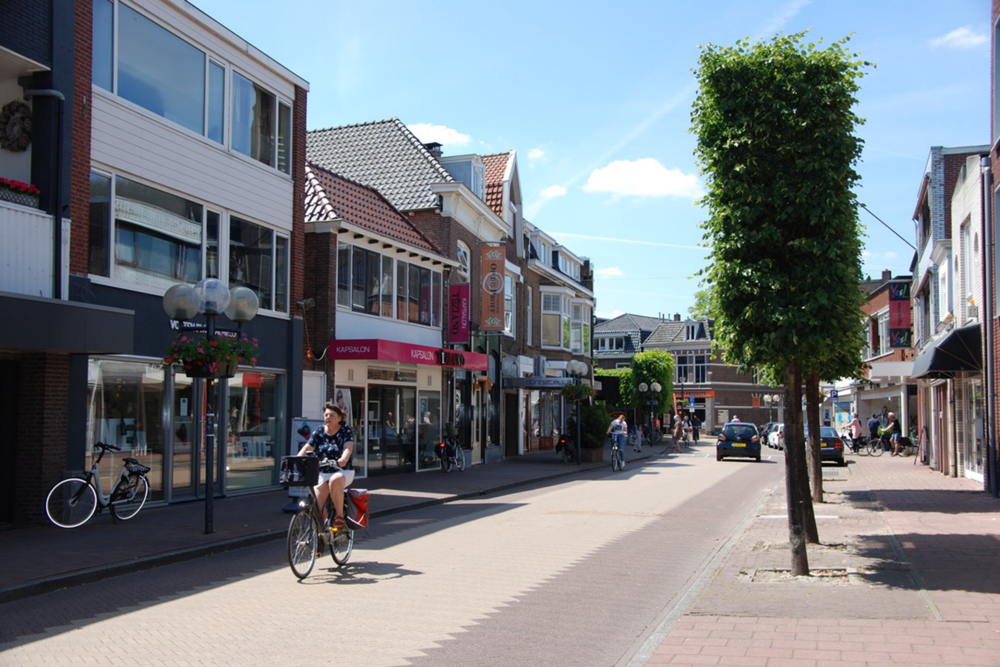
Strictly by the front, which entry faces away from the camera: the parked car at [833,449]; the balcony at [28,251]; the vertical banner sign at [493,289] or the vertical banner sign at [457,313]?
the parked car

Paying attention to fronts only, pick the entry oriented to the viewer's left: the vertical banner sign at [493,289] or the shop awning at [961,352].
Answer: the shop awning

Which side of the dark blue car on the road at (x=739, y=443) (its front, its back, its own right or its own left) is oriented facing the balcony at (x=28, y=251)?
back

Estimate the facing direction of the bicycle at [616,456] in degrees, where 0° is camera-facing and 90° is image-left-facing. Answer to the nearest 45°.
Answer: approximately 0°

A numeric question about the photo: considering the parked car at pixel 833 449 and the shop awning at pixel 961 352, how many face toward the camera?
0

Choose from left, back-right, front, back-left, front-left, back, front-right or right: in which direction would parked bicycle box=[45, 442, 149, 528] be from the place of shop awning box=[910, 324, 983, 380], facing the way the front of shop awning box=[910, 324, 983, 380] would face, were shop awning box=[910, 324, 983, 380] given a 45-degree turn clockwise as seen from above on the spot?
left

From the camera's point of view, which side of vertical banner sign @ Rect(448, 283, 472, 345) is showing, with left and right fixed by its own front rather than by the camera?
front

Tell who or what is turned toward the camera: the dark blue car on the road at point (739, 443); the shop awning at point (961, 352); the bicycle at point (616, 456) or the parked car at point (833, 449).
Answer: the bicycle

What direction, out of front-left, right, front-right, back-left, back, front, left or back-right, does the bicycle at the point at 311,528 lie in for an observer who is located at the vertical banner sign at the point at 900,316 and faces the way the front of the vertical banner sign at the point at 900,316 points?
front

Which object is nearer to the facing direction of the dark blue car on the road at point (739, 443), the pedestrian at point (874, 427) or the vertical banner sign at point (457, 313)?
the pedestrian

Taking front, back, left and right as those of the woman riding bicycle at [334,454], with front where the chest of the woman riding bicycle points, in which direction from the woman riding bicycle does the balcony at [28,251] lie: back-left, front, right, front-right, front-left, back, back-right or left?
right

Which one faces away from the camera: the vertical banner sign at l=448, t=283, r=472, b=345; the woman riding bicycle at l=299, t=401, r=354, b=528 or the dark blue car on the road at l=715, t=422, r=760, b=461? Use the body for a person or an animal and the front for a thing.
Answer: the dark blue car on the road

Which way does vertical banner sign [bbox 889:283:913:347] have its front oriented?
toward the camera

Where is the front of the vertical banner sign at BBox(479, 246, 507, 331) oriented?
toward the camera

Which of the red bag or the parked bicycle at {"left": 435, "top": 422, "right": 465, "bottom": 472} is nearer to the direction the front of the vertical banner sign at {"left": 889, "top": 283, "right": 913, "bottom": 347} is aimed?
the red bag

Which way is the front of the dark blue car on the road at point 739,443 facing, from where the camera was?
facing away from the viewer

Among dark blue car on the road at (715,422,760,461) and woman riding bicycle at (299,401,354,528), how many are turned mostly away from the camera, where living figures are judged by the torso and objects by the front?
1

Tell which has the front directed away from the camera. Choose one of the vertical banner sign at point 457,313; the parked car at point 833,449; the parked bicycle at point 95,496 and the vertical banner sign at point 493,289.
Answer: the parked car
